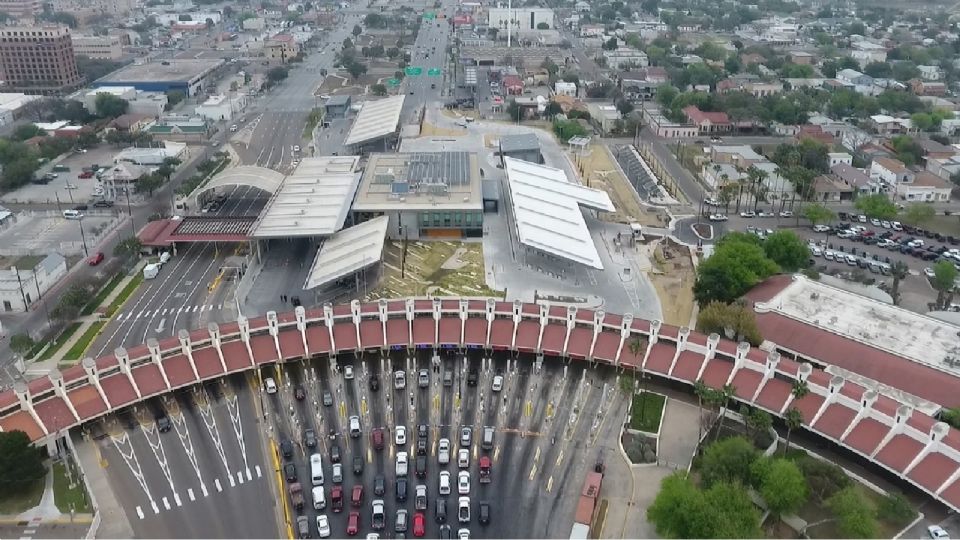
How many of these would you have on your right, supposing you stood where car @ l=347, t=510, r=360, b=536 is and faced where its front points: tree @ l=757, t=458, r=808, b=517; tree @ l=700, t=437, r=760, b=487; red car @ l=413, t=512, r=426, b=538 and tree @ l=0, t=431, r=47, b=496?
3

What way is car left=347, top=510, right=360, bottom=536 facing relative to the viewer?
away from the camera

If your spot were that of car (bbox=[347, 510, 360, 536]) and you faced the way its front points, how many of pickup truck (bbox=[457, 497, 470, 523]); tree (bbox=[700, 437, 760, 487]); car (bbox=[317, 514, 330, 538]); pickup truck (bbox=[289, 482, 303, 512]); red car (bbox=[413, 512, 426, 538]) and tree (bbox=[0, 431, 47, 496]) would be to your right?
3

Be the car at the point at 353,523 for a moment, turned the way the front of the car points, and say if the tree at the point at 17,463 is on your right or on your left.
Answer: on your left

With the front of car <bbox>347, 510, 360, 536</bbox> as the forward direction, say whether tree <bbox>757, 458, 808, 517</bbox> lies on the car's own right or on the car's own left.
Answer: on the car's own right

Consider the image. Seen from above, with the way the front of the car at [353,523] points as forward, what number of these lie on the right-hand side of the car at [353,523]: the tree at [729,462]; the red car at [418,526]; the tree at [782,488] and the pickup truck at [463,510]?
4

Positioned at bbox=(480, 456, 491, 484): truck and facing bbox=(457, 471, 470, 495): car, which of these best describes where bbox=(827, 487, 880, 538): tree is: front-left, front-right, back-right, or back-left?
back-left

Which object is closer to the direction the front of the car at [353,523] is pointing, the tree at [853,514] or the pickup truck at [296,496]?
the pickup truck

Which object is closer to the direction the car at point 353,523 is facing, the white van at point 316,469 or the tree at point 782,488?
the white van

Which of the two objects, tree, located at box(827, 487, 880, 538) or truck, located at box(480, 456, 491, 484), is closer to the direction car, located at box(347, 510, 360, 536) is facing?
the truck

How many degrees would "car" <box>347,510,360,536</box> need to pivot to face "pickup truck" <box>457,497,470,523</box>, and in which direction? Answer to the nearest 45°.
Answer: approximately 90° to its right

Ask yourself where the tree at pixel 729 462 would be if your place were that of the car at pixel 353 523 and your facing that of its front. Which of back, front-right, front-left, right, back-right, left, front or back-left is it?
right

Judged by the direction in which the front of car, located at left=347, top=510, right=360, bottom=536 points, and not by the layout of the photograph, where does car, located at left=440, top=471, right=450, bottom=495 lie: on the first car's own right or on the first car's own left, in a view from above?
on the first car's own right

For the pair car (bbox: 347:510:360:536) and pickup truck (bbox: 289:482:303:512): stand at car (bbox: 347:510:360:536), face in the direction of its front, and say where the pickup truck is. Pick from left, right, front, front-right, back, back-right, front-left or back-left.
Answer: front-left

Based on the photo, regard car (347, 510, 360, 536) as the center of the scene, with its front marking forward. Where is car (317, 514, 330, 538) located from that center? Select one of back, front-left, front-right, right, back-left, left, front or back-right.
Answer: left

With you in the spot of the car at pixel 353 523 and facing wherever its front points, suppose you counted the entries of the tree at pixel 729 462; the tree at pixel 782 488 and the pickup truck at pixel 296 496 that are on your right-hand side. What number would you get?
2

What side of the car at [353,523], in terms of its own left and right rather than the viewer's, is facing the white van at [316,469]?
front
